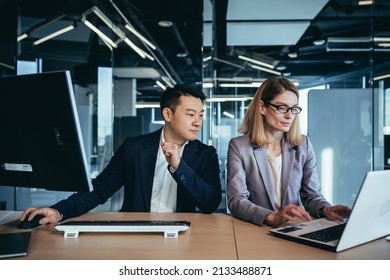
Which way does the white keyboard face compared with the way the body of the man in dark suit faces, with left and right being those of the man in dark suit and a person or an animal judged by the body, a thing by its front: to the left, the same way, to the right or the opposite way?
the opposite way

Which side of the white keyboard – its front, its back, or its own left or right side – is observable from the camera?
back

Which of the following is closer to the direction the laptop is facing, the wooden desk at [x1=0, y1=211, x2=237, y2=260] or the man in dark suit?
the man in dark suit

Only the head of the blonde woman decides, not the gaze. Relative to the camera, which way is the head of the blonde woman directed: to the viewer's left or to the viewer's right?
to the viewer's right

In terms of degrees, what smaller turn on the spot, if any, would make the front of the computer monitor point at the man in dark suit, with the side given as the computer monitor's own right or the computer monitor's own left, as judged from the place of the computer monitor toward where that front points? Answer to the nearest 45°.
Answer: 0° — it already faces them

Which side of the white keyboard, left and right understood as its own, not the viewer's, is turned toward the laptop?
right

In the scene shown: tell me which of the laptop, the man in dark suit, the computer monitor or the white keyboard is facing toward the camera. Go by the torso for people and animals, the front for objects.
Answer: the man in dark suit

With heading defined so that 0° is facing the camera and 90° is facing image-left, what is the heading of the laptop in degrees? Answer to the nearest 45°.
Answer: approximately 135°

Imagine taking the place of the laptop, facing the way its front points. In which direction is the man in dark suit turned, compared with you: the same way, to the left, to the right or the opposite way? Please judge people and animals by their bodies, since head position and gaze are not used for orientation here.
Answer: the opposite way

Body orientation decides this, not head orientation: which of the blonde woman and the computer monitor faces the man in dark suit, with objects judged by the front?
the computer monitor

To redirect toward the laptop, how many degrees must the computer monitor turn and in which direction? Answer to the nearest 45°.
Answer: approximately 90° to its right

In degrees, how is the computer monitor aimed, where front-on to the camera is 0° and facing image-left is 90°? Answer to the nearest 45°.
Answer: approximately 225°

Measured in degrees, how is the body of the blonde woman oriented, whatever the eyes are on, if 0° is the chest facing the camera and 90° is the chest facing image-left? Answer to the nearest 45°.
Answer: approximately 315°
